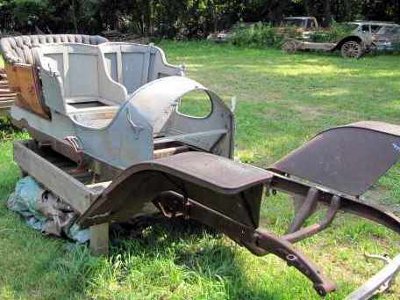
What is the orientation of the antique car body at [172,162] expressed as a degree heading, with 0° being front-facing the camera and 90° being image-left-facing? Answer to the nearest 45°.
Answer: approximately 315°

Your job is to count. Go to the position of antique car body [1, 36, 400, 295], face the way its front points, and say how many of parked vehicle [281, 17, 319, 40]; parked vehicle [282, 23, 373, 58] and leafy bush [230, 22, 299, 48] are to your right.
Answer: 0

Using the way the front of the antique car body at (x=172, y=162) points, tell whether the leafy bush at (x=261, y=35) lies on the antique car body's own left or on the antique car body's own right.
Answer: on the antique car body's own left
